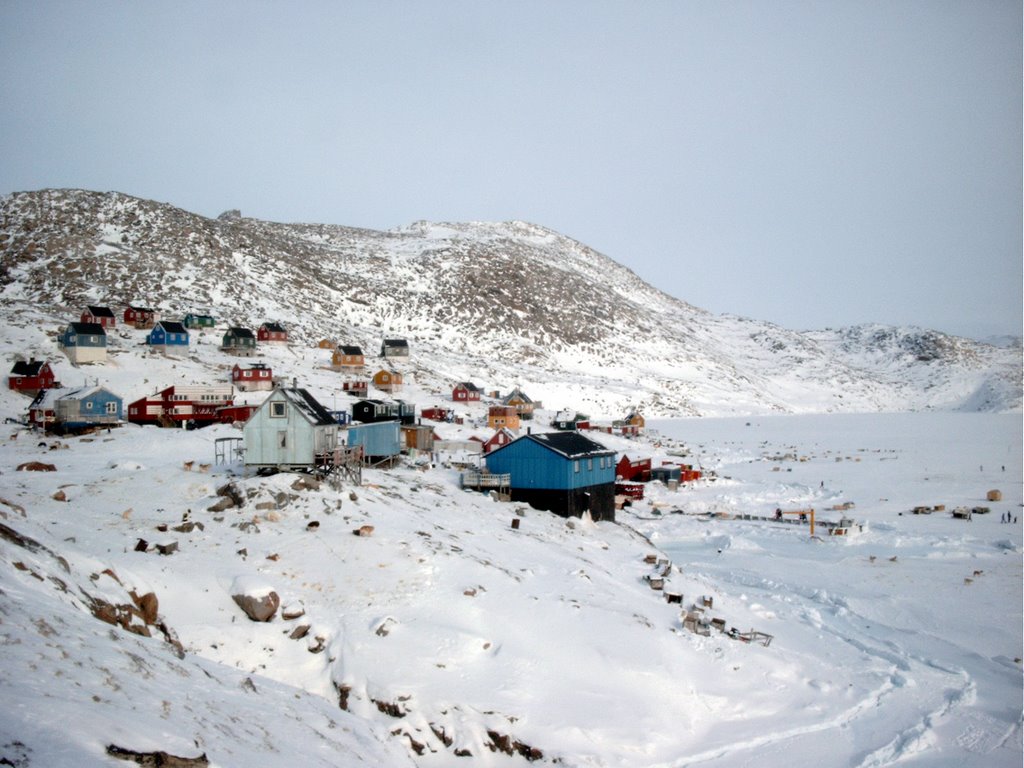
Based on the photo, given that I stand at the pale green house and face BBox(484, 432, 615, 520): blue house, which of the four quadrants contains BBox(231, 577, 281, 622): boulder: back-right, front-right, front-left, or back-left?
back-right

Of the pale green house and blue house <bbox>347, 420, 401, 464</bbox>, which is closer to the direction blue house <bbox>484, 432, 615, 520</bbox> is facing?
the pale green house

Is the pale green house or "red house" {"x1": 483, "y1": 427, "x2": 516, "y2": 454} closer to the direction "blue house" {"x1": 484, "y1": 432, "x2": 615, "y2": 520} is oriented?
the pale green house

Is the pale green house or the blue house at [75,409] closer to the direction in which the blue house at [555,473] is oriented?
the pale green house

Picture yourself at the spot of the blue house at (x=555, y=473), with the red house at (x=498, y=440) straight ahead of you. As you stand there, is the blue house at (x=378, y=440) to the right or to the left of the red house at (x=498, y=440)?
left

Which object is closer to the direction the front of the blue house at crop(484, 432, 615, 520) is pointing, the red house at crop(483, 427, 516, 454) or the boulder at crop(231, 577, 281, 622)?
the boulder

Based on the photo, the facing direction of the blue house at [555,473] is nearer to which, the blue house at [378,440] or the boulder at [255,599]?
the boulder
